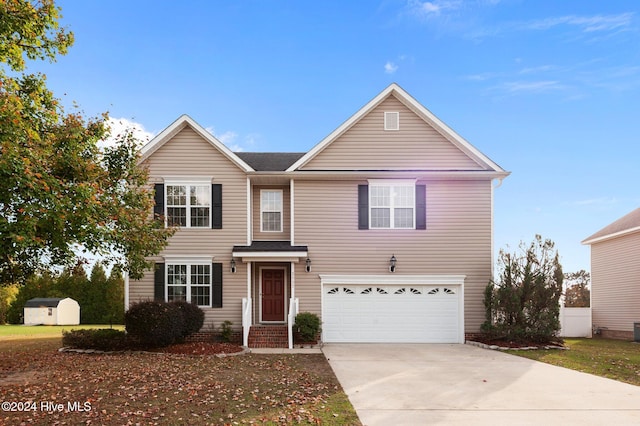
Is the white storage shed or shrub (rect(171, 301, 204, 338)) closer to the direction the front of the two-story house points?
the shrub

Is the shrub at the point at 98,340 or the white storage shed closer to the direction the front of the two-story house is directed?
the shrub

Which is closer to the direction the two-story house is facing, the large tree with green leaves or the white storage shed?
the large tree with green leaves

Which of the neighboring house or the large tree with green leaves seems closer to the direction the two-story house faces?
the large tree with green leaves

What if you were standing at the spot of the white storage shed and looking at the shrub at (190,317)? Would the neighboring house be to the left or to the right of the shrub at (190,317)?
left

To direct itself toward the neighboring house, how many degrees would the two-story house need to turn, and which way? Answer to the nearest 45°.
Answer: approximately 135° to its left

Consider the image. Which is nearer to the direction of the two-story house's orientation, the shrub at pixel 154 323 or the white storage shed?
the shrub

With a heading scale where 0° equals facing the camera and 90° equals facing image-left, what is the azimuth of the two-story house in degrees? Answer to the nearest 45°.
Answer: approximately 0°

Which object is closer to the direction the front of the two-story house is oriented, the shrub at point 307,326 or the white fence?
the shrub

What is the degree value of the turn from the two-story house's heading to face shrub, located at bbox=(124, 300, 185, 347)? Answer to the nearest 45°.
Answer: approximately 45° to its right

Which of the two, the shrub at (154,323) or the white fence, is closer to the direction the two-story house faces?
the shrub
